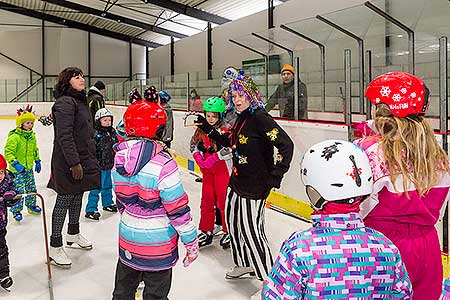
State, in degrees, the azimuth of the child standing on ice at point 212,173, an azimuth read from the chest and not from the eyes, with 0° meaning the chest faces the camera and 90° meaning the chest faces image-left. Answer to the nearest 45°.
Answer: approximately 0°

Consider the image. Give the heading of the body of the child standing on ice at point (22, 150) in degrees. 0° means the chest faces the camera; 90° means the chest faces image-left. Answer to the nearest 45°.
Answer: approximately 315°

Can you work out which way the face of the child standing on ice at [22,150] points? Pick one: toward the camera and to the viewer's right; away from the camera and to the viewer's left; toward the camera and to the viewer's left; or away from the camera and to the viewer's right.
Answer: toward the camera and to the viewer's right

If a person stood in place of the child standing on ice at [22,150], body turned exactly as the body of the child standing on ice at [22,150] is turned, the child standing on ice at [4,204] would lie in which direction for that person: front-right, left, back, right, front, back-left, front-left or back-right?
front-right

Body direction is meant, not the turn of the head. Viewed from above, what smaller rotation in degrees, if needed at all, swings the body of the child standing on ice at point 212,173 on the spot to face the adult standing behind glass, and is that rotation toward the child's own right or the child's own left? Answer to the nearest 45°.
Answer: approximately 135° to the child's own left

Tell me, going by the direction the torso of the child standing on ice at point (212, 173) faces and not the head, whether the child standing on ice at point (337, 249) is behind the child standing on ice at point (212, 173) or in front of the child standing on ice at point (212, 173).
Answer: in front

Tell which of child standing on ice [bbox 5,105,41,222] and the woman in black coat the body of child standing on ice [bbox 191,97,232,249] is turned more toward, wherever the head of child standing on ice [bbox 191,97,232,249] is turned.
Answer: the woman in black coat

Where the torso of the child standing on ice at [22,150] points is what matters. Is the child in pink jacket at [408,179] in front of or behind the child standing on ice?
in front

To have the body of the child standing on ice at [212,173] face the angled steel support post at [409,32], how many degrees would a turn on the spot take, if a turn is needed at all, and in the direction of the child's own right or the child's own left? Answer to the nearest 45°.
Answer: approximately 90° to the child's own left
